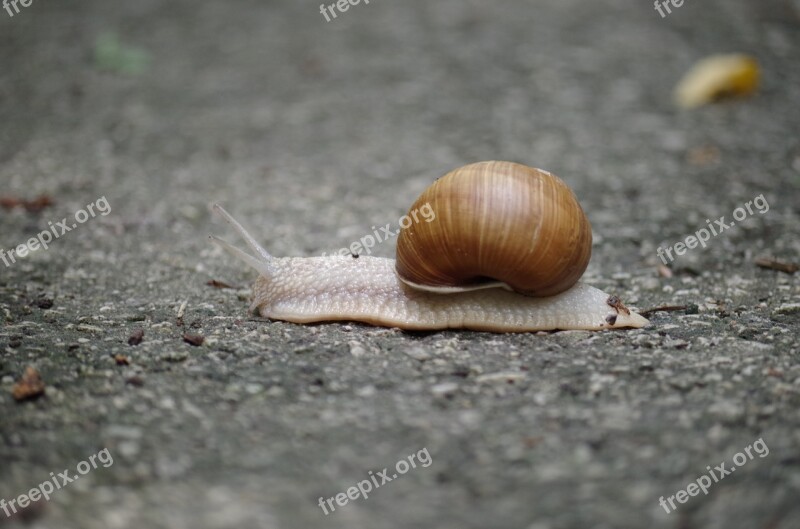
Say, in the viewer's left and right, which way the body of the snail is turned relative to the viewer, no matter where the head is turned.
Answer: facing to the left of the viewer
